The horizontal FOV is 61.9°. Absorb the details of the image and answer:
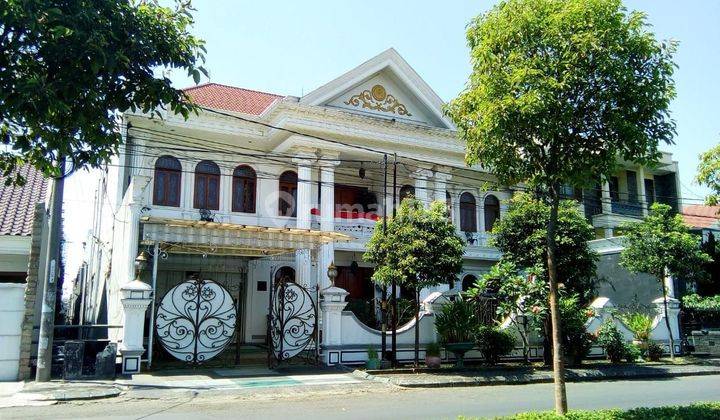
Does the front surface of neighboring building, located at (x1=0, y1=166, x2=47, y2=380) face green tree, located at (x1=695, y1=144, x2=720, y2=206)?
no

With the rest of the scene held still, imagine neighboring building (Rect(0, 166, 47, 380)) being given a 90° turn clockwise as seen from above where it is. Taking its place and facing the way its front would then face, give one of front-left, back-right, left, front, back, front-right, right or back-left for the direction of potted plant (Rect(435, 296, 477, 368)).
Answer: back

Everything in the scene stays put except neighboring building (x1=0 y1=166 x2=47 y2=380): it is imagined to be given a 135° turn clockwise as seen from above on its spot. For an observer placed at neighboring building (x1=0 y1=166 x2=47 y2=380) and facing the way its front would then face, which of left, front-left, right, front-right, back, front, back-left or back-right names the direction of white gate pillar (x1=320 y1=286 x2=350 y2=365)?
back-right

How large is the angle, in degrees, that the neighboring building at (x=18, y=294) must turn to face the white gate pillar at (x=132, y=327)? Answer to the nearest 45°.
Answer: approximately 90° to its left

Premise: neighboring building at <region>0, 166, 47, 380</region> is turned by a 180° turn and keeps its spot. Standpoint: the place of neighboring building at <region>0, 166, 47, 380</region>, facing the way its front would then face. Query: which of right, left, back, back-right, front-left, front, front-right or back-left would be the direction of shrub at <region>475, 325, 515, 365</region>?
right

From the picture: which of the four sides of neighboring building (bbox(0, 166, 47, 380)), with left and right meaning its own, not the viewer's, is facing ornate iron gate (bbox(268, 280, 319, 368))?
left

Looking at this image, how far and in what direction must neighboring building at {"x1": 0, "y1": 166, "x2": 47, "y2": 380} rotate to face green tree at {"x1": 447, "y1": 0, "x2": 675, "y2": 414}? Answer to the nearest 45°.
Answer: approximately 45° to its left

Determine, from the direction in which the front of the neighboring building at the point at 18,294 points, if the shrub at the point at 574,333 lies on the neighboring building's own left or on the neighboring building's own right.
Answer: on the neighboring building's own left

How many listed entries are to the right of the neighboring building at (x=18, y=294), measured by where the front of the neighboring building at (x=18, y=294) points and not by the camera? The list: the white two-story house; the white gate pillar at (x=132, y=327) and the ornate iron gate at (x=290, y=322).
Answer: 0

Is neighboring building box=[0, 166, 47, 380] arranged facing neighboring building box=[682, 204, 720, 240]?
no

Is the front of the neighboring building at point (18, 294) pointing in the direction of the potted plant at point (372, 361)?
no

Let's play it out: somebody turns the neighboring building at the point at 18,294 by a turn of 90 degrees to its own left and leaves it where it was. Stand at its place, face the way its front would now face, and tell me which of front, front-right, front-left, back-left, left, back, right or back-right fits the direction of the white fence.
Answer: front

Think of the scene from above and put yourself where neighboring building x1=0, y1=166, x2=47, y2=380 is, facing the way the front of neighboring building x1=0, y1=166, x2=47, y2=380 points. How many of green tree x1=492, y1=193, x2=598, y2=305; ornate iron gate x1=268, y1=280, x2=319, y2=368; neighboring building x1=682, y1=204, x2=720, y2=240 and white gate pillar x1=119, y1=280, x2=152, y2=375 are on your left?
4

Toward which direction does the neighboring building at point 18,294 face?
toward the camera

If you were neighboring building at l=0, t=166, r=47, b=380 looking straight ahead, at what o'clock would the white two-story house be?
The white two-story house is roughly at 8 o'clock from the neighboring building.
